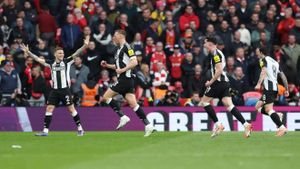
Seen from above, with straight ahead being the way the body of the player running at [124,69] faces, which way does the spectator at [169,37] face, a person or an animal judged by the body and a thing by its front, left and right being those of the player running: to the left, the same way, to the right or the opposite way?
to the left

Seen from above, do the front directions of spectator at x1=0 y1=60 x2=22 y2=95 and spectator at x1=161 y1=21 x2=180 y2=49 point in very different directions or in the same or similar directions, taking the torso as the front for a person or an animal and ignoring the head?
same or similar directions

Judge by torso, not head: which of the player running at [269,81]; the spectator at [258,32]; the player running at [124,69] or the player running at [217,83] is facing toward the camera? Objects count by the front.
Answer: the spectator

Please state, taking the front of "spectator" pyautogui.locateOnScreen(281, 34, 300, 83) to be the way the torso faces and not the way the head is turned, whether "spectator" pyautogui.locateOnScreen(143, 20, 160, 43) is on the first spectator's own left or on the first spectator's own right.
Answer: on the first spectator's own right

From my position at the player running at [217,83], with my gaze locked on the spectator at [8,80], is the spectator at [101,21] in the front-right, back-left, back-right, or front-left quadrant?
front-right

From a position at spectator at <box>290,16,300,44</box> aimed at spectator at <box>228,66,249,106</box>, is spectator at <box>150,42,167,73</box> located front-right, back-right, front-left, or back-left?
front-right

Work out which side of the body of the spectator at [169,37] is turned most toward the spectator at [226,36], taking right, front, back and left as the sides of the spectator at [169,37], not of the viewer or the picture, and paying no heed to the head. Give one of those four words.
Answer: left

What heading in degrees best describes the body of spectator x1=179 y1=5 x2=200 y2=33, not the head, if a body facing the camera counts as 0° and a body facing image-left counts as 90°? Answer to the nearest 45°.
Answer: approximately 0°

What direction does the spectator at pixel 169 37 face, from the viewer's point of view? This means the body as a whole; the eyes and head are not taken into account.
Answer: toward the camera

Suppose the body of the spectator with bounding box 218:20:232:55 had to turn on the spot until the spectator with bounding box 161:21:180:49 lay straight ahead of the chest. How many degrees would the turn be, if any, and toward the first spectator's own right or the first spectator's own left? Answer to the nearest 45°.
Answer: approximately 90° to the first spectator's own right

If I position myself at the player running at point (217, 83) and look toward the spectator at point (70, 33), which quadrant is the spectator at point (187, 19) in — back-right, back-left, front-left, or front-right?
front-right

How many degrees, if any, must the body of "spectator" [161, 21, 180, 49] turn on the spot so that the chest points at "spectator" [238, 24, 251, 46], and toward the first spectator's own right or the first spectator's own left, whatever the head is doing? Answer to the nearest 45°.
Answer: approximately 90° to the first spectator's own left

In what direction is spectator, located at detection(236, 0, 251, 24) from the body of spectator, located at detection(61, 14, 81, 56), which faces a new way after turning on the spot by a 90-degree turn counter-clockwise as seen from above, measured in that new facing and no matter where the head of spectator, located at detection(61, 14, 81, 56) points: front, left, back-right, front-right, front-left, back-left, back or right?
front

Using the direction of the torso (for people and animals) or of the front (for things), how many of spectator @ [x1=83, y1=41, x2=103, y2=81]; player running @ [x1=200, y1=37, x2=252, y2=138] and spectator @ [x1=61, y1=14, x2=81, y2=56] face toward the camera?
2

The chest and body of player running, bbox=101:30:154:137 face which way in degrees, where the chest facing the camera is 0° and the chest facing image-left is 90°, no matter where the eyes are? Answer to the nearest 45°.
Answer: approximately 90°

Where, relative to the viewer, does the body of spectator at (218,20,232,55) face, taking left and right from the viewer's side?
facing the viewer
